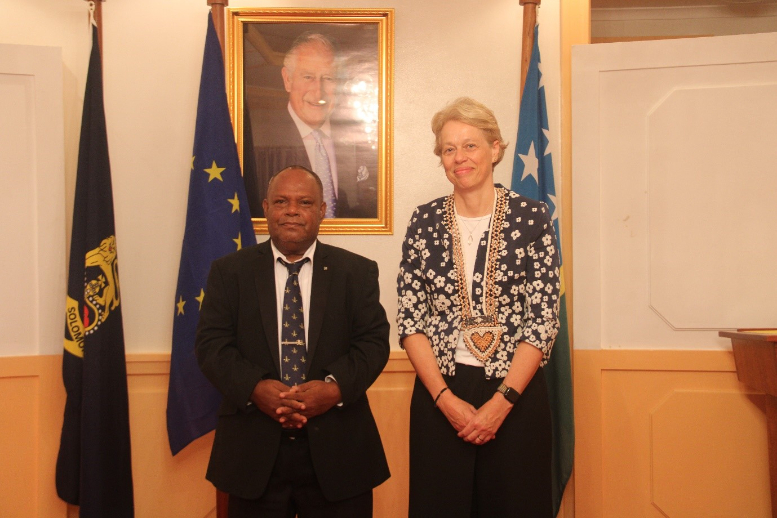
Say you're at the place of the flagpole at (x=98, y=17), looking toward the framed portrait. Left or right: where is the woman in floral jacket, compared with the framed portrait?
right

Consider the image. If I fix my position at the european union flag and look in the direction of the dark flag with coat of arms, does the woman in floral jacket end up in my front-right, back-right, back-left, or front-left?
back-left

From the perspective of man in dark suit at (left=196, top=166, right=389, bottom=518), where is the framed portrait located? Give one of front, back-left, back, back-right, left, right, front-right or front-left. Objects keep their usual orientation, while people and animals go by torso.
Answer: back

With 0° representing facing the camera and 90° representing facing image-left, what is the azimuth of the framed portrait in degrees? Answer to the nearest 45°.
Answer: approximately 0°

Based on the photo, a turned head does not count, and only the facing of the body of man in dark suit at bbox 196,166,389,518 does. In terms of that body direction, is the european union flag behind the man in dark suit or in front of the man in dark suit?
behind

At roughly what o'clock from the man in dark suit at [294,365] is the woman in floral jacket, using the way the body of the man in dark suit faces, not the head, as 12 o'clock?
The woman in floral jacket is roughly at 9 o'clock from the man in dark suit.
